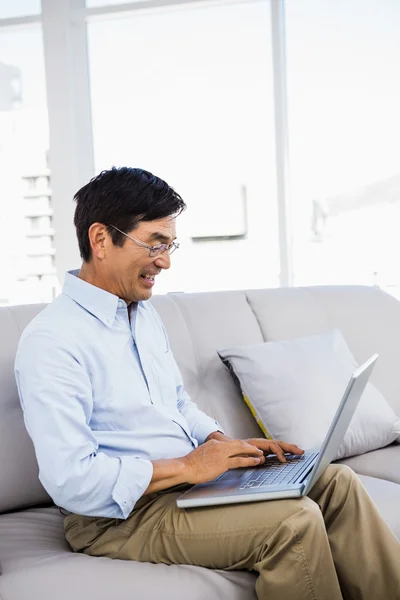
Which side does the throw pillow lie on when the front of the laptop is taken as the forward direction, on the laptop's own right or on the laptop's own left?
on the laptop's own right

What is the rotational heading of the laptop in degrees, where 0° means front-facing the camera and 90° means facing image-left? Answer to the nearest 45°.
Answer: approximately 90°

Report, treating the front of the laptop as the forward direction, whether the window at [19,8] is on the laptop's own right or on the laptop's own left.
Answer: on the laptop's own right
